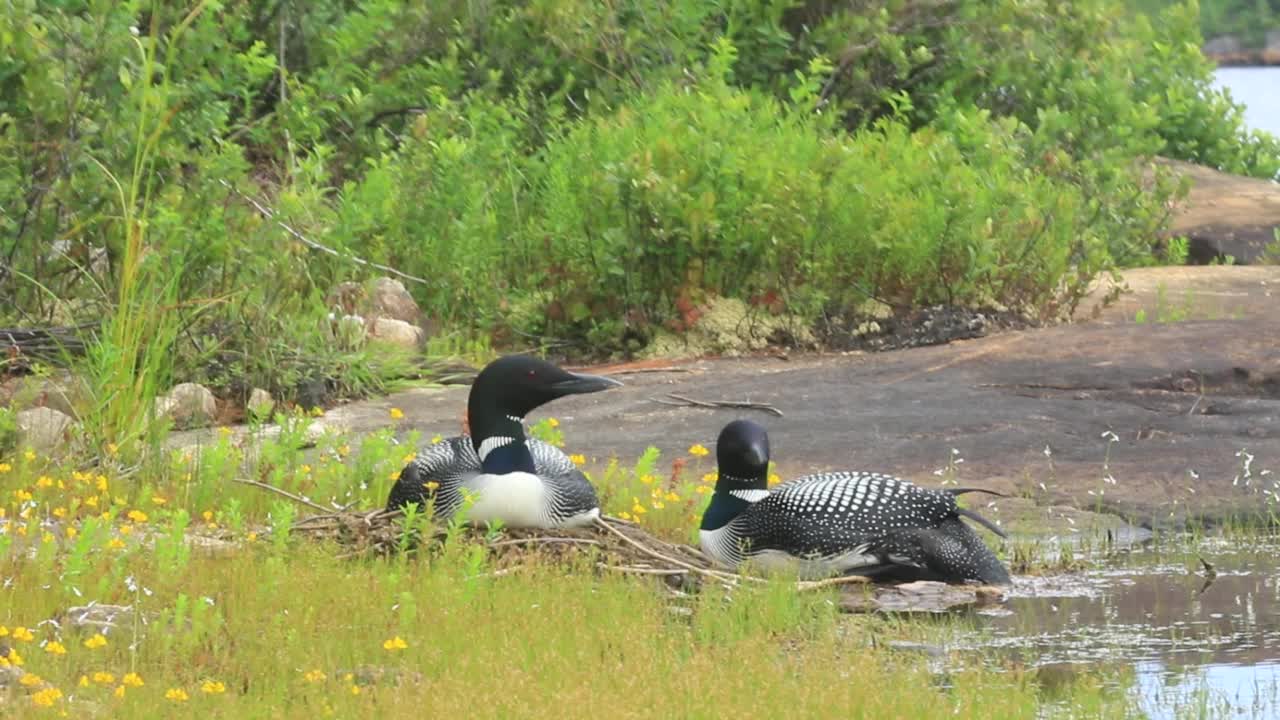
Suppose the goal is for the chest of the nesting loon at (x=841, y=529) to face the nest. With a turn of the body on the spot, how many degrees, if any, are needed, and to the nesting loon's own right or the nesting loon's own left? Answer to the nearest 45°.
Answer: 0° — it already faces it

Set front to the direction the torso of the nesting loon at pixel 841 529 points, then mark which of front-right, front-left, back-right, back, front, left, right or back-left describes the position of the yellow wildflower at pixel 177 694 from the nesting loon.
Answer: front-left

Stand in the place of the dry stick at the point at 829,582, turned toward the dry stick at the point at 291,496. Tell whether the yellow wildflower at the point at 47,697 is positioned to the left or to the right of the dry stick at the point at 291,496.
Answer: left

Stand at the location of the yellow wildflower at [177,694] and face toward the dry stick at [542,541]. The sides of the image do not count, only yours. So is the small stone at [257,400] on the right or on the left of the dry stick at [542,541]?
left

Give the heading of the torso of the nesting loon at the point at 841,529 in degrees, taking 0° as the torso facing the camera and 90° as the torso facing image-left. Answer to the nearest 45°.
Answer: approximately 90°

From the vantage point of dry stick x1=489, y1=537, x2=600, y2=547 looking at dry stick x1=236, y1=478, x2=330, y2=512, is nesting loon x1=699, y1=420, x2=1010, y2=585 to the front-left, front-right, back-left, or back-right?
back-right

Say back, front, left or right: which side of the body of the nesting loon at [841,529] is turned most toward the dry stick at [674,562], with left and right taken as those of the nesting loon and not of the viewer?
front

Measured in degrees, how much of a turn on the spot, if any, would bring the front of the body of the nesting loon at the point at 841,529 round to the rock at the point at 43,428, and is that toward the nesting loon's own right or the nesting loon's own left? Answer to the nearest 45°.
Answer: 0° — it already faces it

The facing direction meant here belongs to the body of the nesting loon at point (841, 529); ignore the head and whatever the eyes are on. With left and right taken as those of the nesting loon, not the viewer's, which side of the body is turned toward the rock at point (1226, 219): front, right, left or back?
right

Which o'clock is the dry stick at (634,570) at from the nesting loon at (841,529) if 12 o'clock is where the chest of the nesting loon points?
The dry stick is roughly at 11 o'clock from the nesting loon.

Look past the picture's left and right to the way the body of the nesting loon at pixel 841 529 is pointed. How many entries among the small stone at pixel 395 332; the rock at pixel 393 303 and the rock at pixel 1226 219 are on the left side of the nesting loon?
0

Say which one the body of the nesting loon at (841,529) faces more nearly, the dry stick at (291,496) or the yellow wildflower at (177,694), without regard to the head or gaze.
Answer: the dry stick

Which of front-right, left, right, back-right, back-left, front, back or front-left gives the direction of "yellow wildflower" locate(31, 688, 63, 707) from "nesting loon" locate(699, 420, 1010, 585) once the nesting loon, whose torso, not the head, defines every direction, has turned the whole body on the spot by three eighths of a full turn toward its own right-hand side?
back

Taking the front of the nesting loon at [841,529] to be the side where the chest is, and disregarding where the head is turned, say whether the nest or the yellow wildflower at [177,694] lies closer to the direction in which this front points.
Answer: the nest

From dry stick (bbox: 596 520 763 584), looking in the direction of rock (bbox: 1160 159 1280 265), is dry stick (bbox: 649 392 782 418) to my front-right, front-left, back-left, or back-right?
front-left

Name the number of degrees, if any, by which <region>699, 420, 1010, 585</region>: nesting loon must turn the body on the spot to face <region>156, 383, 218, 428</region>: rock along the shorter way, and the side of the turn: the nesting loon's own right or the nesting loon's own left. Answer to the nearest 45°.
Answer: approximately 45° to the nesting loon's own right

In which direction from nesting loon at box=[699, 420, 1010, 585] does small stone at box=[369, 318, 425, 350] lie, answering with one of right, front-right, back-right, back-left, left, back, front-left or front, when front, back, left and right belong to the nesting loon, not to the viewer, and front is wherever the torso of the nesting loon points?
front-right

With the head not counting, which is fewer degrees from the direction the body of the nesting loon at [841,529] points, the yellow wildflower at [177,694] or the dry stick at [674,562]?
the dry stick
